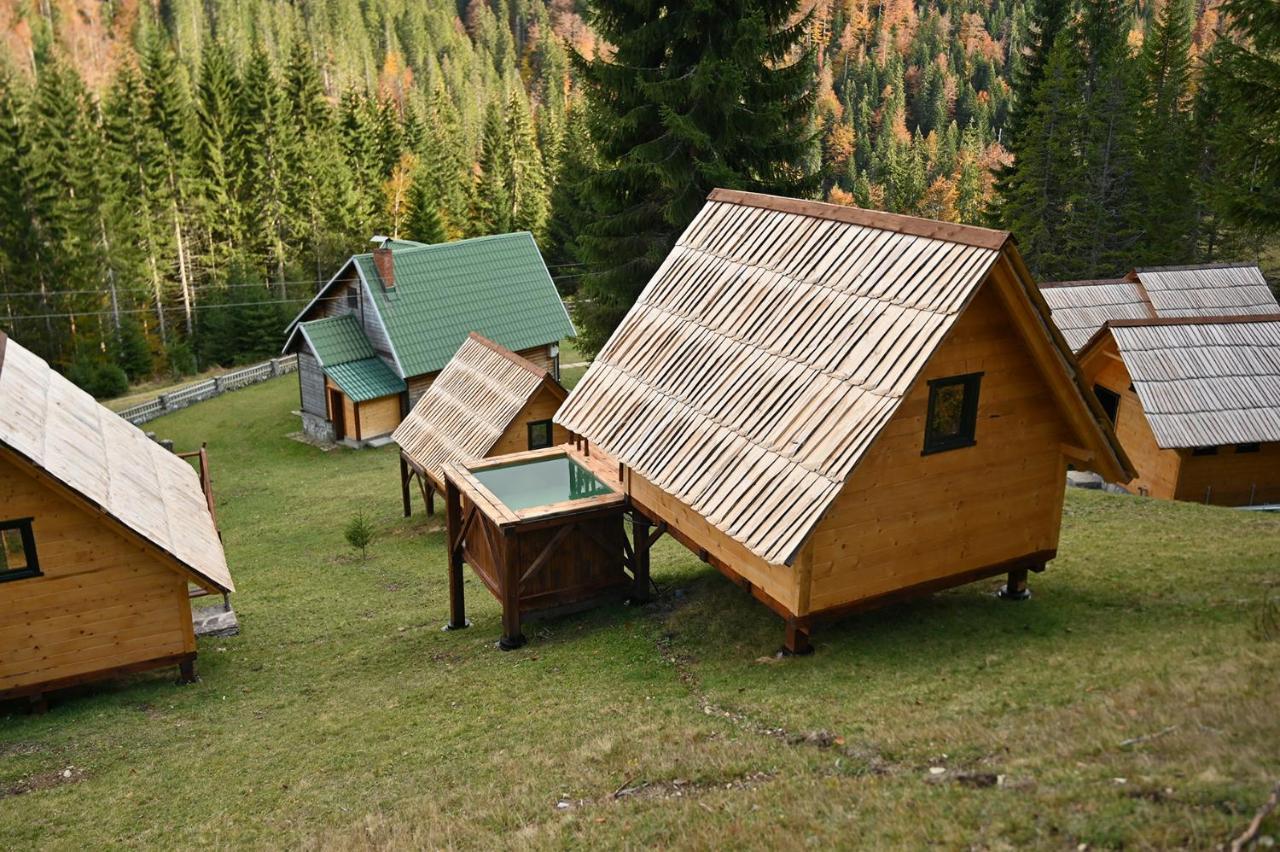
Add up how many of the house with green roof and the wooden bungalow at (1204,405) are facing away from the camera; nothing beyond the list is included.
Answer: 0

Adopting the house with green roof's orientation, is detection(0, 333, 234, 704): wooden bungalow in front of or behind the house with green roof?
in front

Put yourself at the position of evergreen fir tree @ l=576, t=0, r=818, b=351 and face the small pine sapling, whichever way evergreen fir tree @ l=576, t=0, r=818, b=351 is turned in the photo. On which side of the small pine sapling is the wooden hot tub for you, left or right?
left

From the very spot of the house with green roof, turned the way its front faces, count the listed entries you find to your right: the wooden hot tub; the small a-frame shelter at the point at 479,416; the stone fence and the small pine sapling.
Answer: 1

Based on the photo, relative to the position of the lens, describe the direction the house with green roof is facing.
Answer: facing the viewer and to the left of the viewer

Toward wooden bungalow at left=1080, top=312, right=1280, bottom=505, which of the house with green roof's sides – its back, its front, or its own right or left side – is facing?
left

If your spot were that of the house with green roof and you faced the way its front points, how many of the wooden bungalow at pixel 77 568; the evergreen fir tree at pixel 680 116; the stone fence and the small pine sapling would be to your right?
1

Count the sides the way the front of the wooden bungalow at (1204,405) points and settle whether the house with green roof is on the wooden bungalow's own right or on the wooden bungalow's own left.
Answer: on the wooden bungalow's own right
